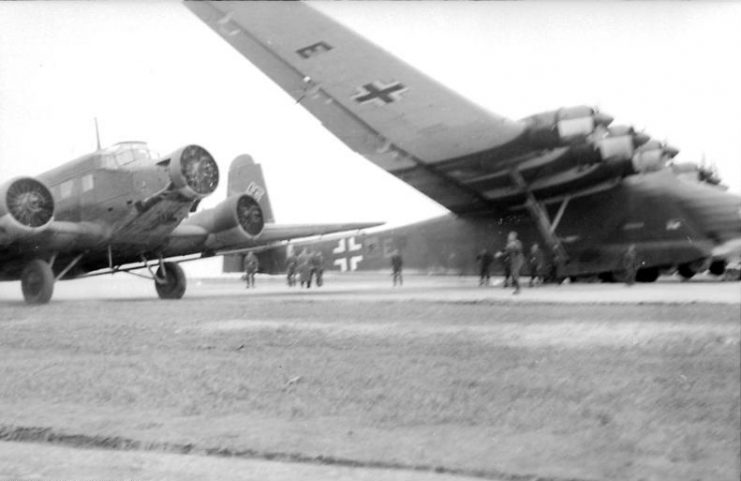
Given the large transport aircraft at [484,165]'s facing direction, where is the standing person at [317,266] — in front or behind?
behind

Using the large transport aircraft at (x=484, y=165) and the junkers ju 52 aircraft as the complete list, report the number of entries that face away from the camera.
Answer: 0

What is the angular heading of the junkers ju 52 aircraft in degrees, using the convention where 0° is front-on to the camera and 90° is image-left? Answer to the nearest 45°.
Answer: approximately 315°

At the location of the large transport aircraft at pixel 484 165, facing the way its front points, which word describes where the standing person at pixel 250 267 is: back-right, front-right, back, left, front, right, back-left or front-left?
back

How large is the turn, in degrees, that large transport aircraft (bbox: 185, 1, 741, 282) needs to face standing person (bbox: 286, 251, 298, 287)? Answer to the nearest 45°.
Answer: approximately 180°

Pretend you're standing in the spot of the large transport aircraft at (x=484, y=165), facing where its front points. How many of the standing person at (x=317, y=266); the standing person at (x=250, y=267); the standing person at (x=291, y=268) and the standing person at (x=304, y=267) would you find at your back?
4

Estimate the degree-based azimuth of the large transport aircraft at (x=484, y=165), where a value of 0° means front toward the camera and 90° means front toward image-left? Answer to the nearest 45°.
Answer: approximately 315°

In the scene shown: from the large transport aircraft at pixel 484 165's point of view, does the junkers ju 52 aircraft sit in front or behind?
behind
